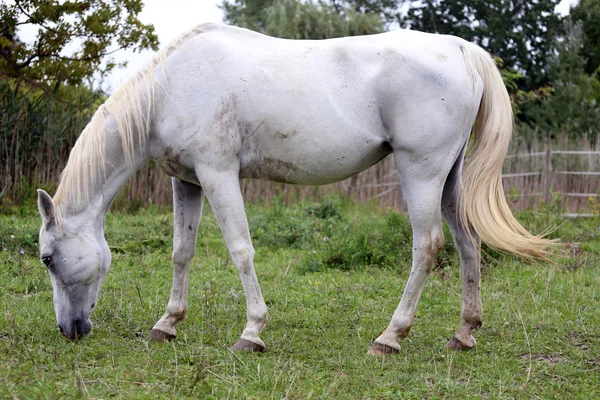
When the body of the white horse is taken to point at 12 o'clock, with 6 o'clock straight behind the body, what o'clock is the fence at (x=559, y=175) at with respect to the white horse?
The fence is roughly at 4 o'clock from the white horse.

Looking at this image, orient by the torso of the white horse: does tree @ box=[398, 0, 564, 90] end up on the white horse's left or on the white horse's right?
on the white horse's right

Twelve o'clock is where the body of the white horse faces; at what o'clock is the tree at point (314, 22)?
The tree is roughly at 3 o'clock from the white horse.

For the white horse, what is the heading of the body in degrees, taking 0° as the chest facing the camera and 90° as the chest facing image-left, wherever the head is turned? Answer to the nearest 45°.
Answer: approximately 90°

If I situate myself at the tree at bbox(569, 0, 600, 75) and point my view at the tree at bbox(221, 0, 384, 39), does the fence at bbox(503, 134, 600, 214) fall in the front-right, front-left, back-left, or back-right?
front-left

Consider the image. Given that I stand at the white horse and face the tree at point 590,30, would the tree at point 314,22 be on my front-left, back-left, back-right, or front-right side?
front-left
